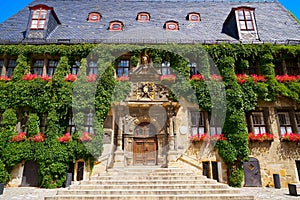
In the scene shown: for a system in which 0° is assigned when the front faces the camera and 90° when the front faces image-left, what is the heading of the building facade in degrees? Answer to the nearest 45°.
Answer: approximately 0°
